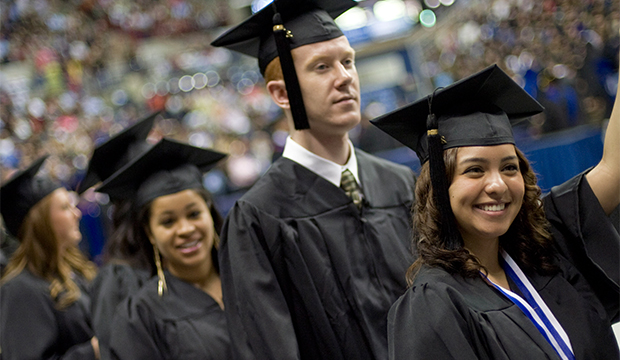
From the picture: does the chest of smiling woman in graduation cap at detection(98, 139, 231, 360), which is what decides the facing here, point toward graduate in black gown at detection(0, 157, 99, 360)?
no

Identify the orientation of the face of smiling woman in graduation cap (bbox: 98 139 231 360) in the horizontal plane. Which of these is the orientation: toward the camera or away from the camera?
toward the camera

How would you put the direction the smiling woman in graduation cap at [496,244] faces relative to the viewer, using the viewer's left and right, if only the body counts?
facing the viewer and to the right of the viewer

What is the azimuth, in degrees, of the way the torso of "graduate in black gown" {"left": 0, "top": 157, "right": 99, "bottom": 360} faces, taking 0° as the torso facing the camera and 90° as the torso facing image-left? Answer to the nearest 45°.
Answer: approximately 270°

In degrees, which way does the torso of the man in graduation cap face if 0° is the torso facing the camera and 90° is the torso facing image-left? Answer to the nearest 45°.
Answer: approximately 315°

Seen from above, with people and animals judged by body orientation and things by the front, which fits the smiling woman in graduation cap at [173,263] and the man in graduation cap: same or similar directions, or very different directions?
same or similar directions

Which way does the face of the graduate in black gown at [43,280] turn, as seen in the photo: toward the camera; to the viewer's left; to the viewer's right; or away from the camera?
to the viewer's right

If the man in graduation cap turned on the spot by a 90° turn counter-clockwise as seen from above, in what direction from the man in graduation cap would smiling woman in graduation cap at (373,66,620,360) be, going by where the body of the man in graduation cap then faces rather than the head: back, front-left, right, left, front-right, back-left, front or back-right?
right

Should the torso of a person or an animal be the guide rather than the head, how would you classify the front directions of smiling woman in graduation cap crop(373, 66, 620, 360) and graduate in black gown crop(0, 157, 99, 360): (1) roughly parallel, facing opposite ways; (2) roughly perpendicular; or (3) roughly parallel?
roughly perpendicular

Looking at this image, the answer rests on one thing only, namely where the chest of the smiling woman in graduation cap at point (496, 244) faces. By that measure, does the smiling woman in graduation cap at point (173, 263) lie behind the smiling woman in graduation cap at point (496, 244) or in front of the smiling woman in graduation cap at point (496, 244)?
behind
